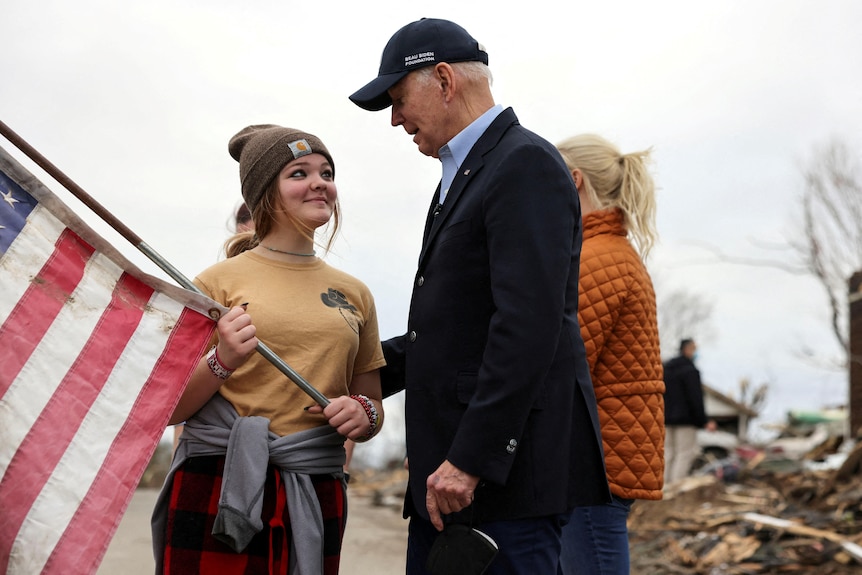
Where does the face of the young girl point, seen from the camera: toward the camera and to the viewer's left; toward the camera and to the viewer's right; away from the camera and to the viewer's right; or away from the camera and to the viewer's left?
toward the camera and to the viewer's right

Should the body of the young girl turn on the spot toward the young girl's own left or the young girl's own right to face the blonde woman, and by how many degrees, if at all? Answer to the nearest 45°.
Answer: approximately 90° to the young girl's own left

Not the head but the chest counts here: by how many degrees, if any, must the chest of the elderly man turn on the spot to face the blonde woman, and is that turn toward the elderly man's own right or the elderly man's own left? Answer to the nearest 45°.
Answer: approximately 135° to the elderly man's own right

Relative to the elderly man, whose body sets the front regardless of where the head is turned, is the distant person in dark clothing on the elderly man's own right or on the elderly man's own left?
on the elderly man's own right

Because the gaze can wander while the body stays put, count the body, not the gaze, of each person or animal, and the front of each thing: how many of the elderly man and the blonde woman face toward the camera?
0

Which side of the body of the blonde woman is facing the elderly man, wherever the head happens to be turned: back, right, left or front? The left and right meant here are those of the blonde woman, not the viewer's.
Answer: left

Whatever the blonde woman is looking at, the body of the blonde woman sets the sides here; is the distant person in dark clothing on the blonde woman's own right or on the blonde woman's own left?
on the blonde woman's own right

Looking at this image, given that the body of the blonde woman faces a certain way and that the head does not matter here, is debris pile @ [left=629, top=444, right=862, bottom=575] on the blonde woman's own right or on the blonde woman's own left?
on the blonde woman's own right

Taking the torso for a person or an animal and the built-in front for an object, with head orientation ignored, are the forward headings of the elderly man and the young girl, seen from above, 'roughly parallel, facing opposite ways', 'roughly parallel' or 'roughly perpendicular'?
roughly perpendicular

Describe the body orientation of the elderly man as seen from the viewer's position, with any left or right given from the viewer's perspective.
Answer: facing to the left of the viewer
